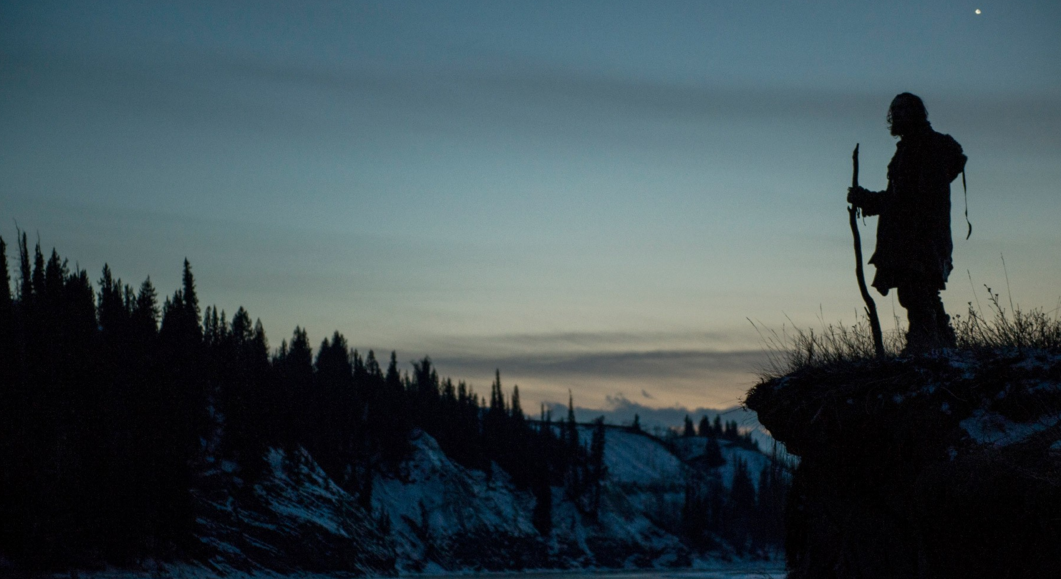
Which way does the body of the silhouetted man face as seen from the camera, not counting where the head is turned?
to the viewer's left

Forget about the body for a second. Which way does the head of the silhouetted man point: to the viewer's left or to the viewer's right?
to the viewer's left
